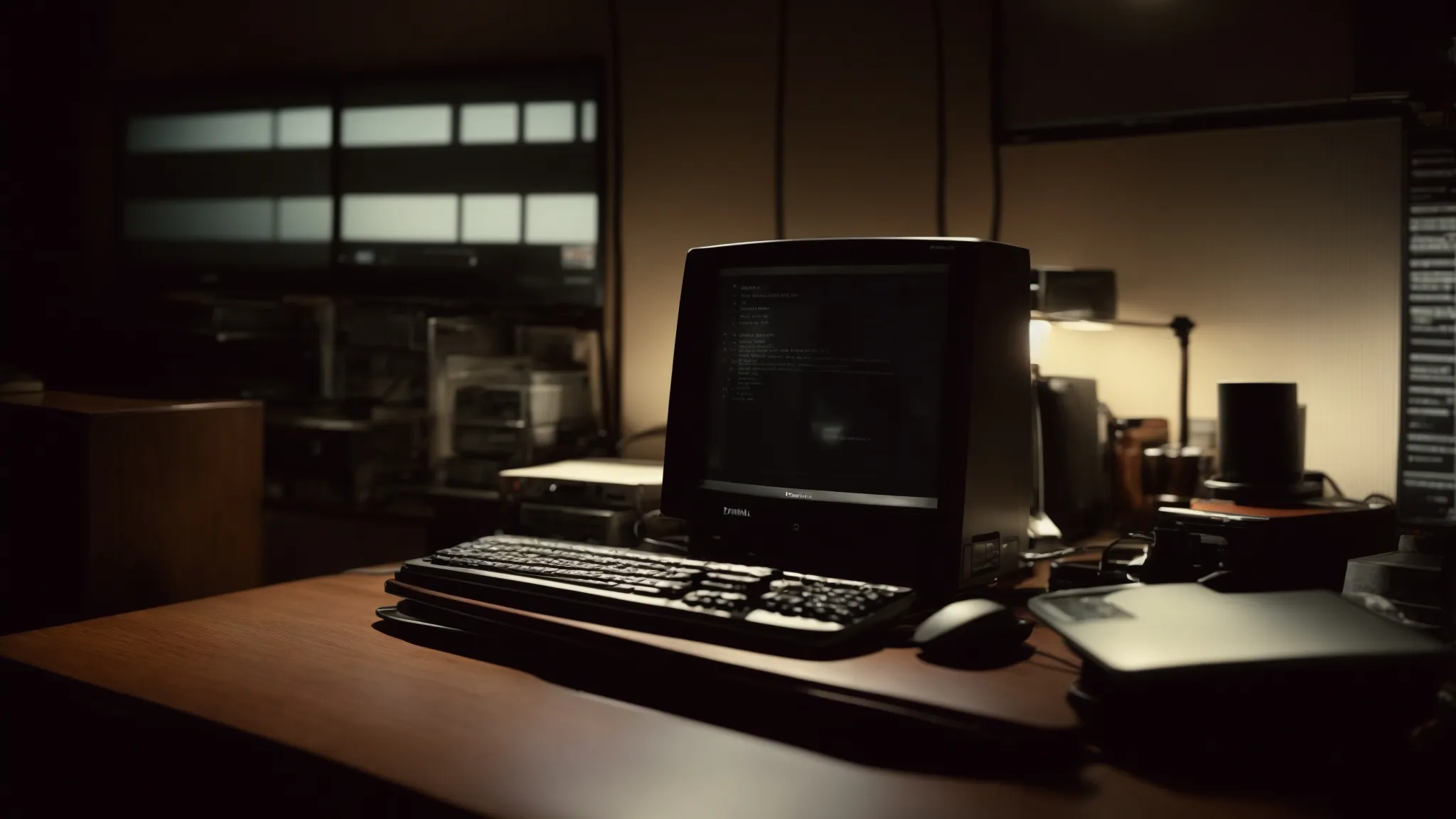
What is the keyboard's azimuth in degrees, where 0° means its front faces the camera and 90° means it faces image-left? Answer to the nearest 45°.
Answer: approximately 45°

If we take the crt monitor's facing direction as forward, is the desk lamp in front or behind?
behind

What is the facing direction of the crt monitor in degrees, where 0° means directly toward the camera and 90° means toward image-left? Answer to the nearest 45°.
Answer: approximately 45°

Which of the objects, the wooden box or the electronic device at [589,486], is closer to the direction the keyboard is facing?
the wooden box

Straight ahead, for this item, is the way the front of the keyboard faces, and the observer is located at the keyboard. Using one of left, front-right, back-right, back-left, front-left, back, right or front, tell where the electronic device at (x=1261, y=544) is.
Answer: back-left

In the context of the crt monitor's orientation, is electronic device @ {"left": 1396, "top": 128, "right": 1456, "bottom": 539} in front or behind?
behind

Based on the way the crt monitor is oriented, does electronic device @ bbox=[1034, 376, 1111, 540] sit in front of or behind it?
behind

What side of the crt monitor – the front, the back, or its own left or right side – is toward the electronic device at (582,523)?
right

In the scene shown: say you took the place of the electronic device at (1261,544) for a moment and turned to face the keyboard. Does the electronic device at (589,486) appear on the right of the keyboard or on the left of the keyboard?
right

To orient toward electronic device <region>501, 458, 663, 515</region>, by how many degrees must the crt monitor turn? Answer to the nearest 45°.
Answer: approximately 90° to its right

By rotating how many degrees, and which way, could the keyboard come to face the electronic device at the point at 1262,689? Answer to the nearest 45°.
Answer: approximately 90° to its left
